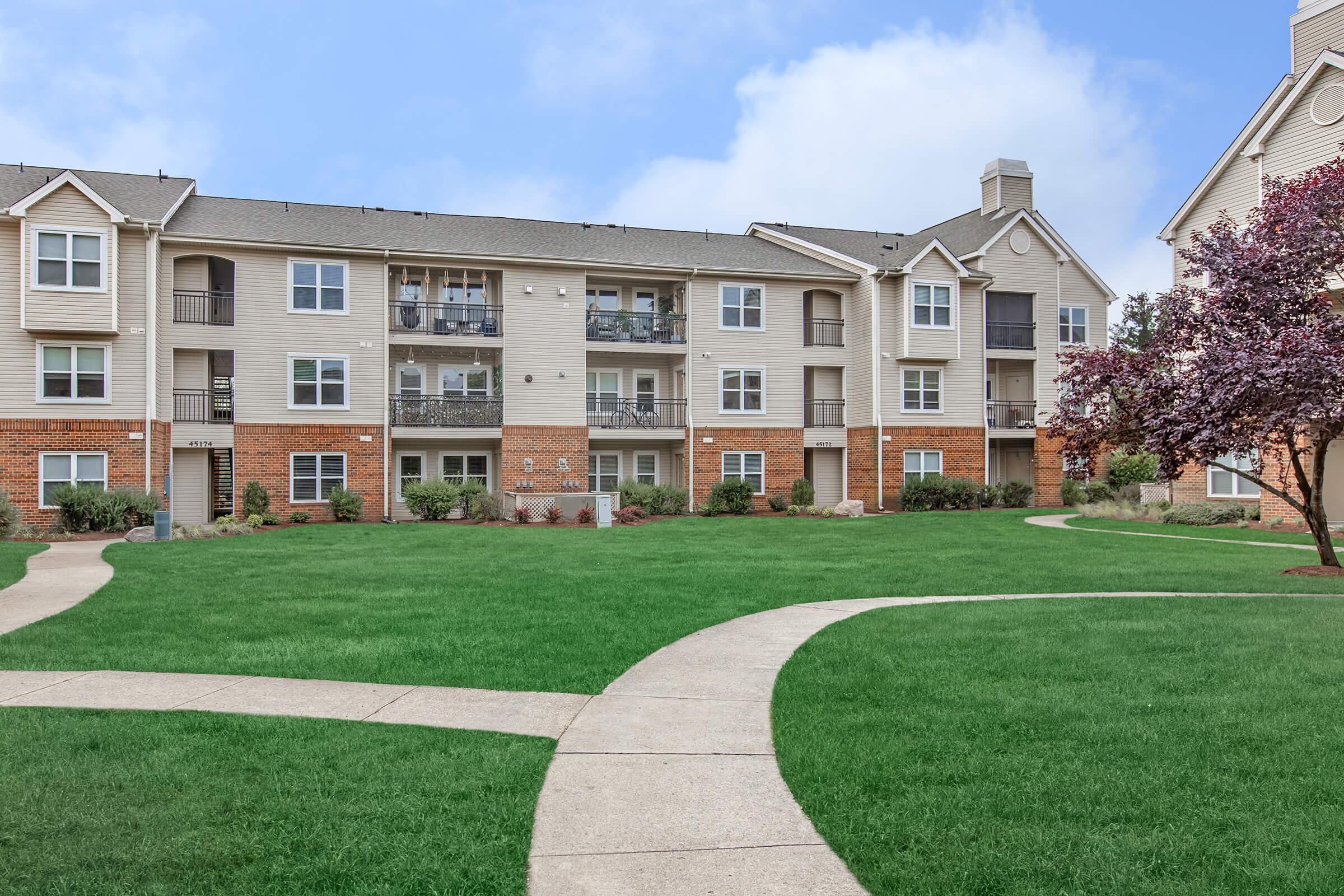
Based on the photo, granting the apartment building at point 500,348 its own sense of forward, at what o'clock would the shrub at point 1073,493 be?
The shrub is roughly at 9 o'clock from the apartment building.

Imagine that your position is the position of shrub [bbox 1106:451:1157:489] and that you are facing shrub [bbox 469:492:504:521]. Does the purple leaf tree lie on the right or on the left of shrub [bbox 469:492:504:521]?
left

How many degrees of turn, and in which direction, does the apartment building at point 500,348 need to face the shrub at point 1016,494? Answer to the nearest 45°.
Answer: approximately 90° to its left

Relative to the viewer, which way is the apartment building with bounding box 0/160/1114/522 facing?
toward the camera

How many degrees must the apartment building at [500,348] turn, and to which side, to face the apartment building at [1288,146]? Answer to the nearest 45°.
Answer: approximately 45° to its left

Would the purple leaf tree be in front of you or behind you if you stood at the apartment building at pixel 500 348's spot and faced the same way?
in front

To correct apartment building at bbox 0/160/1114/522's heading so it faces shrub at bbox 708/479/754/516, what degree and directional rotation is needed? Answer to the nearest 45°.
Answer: approximately 90° to its left
